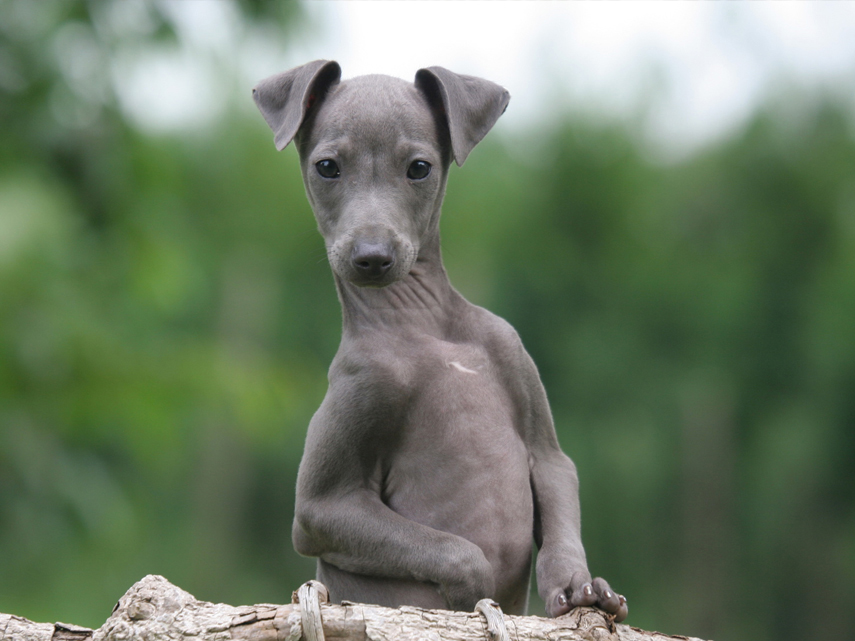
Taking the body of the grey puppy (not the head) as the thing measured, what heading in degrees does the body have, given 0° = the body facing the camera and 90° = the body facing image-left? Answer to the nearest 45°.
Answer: approximately 0°
